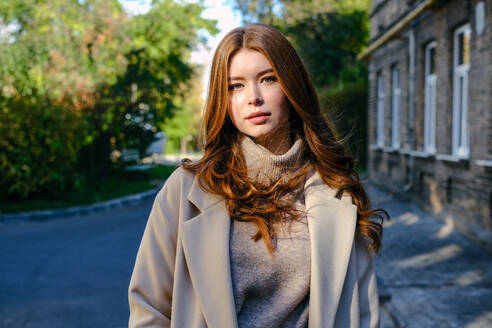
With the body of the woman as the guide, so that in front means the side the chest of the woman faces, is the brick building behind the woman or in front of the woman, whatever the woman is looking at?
behind

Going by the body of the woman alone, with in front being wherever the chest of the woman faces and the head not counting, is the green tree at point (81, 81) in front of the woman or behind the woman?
behind

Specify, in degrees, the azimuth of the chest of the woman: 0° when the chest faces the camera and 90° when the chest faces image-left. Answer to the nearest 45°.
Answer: approximately 0°

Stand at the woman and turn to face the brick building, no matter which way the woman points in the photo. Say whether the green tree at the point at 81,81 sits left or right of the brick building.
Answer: left

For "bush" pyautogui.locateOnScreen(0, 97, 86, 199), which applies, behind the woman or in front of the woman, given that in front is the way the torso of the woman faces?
behind
